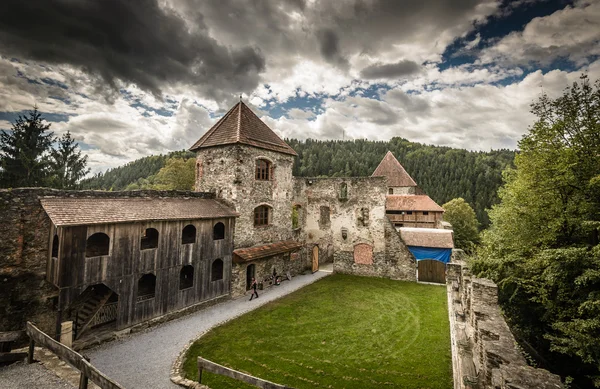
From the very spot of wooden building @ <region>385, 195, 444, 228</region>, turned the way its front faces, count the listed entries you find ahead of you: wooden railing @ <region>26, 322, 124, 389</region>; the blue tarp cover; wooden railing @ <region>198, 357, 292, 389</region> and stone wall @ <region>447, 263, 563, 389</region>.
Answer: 4

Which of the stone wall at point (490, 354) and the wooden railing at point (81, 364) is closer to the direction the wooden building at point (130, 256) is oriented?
the stone wall

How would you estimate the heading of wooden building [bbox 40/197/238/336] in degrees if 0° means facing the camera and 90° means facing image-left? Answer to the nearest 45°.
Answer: approximately 315°

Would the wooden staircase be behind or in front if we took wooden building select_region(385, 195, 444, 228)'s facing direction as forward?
in front

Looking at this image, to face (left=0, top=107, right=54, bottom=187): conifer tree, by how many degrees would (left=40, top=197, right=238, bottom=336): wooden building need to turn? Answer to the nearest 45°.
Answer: approximately 180°

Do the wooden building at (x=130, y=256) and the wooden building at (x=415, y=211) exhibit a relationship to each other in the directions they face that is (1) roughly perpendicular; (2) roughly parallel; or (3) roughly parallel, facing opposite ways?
roughly perpendicular

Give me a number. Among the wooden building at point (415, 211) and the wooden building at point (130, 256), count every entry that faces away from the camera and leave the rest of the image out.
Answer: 0

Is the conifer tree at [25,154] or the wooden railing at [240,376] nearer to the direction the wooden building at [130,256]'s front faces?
the wooden railing

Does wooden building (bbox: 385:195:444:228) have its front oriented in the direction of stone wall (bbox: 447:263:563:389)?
yes

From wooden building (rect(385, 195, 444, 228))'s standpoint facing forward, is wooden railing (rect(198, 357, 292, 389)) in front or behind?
in front

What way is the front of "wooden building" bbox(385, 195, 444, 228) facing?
toward the camera

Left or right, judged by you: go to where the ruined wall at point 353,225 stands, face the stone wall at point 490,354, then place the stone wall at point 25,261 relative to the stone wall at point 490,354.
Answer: right

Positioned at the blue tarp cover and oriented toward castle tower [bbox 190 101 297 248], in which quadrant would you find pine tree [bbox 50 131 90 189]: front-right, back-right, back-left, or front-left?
front-right
